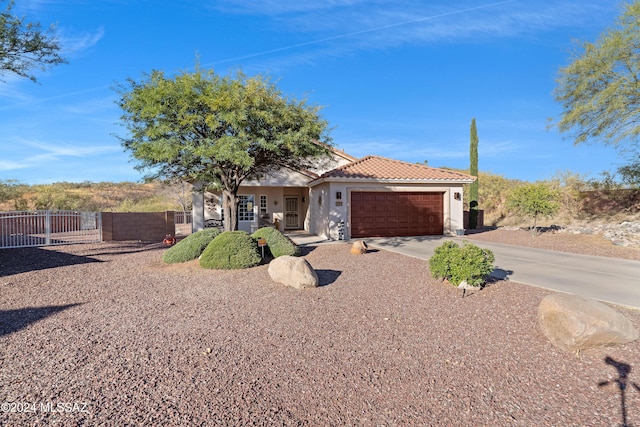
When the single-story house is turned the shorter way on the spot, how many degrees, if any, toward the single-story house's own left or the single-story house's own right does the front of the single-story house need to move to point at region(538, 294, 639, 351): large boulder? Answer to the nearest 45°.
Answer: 0° — it already faces it

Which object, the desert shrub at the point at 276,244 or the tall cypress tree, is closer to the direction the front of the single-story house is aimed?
the desert shrub

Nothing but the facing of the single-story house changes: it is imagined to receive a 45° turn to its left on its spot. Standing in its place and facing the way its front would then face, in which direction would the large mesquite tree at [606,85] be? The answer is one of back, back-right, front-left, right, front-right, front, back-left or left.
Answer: front-left

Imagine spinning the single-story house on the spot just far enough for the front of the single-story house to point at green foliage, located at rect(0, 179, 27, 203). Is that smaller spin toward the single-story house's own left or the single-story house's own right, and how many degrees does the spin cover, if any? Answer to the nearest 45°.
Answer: approximately 90° to the single-story house's own right

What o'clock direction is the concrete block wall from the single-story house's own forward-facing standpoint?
The concrete block wall is roughly at 3 o'clock from the single-story house.

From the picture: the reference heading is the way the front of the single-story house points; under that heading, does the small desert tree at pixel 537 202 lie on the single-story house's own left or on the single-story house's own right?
on the single-story house's own left

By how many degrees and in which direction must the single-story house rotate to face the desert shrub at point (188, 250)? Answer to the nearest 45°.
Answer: approximately 45° to its right

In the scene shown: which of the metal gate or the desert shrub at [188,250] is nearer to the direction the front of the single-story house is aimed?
the desert shrub

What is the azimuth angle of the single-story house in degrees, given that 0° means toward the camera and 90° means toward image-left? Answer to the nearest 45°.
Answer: approximately 0°

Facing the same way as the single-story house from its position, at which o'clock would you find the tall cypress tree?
The tall cypress tree is roughly at 8 o'clock from the single-story house.

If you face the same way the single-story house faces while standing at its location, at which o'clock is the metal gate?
The metal gate is roughly at 3 o'clock from the single-story house.
